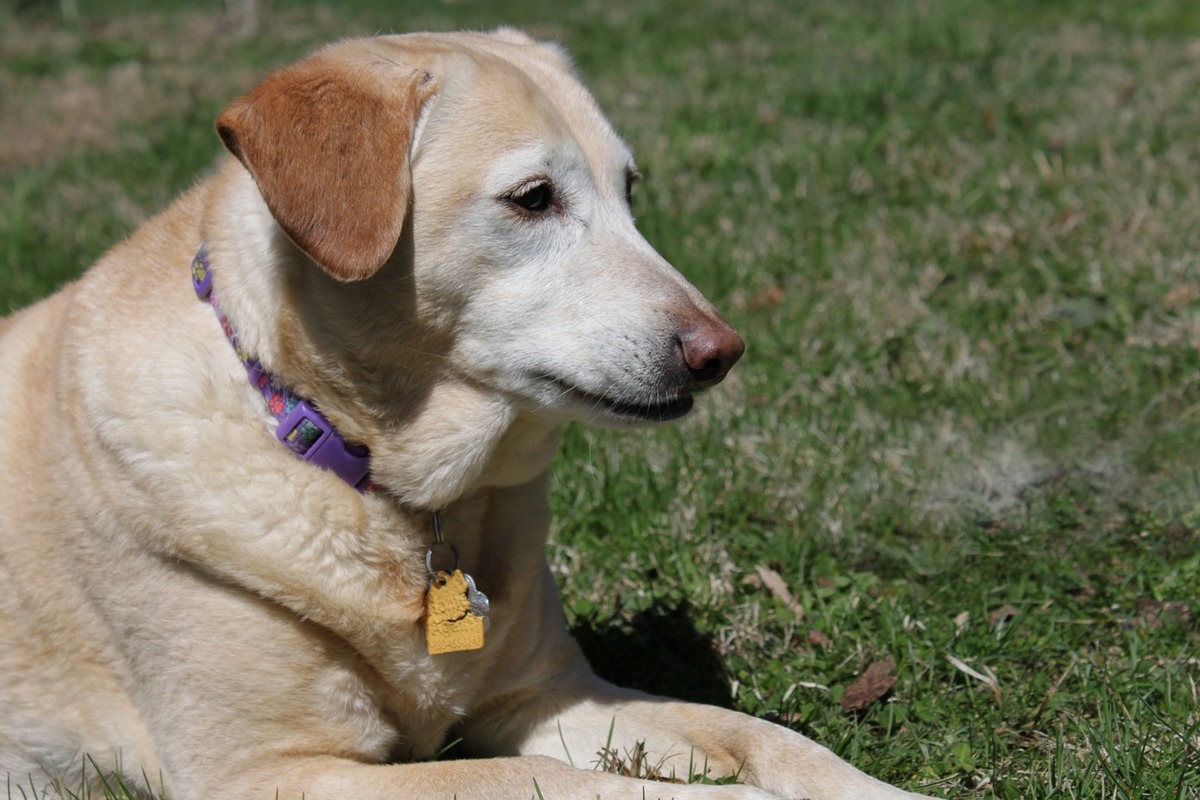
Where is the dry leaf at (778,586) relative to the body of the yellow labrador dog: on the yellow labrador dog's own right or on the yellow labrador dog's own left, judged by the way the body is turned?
on the yellow labrador dog's own left

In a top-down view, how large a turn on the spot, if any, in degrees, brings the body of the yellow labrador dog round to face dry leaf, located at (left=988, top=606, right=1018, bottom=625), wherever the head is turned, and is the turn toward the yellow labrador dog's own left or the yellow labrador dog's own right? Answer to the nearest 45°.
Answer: approximately 45° to the yellow labrador dog's own left

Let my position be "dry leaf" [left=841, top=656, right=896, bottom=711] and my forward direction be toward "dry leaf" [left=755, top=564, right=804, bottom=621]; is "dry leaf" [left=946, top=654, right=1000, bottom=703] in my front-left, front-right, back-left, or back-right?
back-right

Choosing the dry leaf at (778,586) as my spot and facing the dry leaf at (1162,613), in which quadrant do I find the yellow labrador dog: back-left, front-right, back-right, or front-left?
back-right

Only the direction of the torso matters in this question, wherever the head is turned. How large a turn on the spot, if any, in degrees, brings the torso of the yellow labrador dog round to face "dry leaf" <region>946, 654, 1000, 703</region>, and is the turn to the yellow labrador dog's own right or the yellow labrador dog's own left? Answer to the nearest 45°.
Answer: approximately 45° to the yellow labrador dog's own left

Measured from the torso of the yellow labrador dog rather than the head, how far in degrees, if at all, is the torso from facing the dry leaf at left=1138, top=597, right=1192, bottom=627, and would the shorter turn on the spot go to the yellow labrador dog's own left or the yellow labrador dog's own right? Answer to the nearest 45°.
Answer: approximately 45° to the yellow labrador dog's own left

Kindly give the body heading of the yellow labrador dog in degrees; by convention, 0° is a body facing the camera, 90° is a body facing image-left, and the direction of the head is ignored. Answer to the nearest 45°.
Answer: approximately 315°
